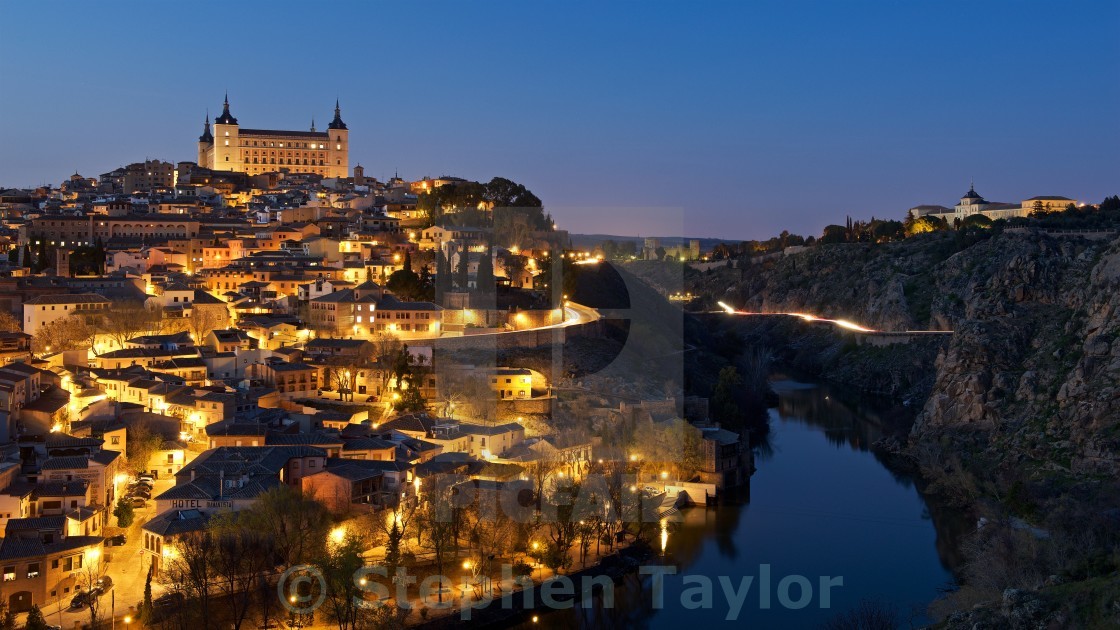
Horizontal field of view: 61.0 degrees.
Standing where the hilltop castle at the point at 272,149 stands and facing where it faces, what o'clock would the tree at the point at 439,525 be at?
The tree is roughly at 12 o'clock from the hilltop castle.

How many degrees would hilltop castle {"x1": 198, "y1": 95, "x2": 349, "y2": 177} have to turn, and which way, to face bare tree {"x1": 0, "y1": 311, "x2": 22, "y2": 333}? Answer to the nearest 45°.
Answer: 0° — it already faces it

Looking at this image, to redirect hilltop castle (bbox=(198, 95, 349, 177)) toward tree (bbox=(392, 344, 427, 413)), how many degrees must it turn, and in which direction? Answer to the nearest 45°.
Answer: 0° — it already faces it

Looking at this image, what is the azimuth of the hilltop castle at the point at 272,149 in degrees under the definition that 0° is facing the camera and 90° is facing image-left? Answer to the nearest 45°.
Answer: approximately 0°

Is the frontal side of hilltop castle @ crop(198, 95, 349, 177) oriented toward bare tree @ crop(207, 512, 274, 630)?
yes

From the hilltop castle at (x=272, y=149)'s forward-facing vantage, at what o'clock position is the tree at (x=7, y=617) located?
The tree is roughly at 12 o'clock from the hilltop castle.

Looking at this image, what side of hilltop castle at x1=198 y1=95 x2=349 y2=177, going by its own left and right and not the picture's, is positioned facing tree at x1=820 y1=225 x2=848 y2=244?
left

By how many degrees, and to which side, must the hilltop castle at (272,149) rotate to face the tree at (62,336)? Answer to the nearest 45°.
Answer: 0° — it already faces it

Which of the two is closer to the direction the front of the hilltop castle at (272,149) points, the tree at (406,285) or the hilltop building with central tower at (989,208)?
the tree
